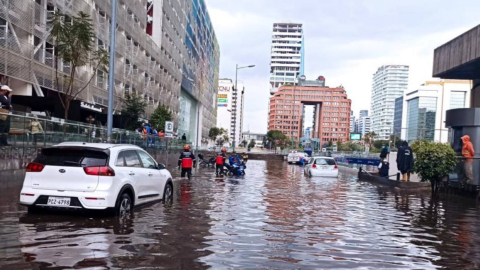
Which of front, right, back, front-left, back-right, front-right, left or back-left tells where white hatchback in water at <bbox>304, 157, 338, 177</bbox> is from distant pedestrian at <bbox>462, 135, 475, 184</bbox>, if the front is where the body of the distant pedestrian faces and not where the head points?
front-right

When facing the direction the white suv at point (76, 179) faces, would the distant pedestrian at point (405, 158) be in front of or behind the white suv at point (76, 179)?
in front

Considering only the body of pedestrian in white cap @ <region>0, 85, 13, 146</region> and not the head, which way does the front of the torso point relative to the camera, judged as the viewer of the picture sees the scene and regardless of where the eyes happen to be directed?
to the viewer's right

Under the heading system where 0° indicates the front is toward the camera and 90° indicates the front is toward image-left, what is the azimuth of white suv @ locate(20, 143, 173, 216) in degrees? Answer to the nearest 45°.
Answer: approximately 225°

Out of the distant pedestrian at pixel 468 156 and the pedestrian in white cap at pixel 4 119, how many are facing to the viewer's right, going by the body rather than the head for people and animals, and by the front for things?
1

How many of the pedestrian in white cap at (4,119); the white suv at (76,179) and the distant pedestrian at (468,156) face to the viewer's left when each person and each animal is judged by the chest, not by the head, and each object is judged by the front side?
1

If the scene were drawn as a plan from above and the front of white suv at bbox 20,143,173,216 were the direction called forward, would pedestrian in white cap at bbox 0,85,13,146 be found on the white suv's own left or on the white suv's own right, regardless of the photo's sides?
on the white suv's own left

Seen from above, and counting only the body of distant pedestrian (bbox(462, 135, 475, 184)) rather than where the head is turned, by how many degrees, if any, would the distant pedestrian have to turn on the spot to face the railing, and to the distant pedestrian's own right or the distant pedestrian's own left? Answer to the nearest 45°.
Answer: approximately 45° to the distant pedestrian's own left

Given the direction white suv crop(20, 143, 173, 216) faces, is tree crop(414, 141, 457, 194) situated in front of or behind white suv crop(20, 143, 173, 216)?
in front

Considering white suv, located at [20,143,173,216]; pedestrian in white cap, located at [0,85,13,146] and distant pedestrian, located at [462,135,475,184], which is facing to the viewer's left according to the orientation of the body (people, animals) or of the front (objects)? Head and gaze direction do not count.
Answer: distant pedestrian, located at [462,135,475,184]

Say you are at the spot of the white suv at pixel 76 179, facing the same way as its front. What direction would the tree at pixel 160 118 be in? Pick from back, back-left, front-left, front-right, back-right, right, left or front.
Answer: front-left

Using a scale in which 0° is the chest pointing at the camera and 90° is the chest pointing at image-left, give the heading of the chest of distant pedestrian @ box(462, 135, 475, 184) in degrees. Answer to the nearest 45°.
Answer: approximately 90°
